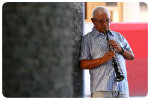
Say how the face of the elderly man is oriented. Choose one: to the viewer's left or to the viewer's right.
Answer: to the viewer's right

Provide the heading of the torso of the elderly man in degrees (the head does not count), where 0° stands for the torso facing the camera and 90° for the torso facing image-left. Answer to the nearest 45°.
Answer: approximately 315°
